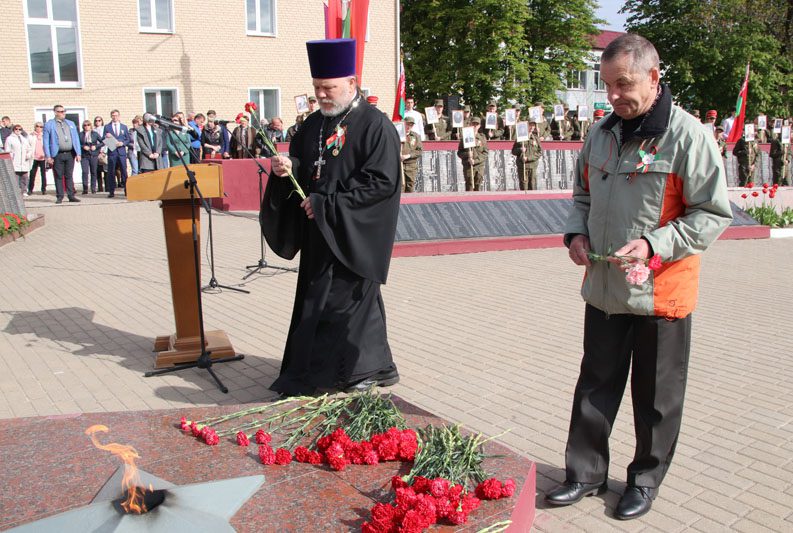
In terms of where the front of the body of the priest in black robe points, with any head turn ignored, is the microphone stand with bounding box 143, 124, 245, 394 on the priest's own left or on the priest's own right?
on the priest's own right

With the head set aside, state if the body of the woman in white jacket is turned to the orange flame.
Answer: yes

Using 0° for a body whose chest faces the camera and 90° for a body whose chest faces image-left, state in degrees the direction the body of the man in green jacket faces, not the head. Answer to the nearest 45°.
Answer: approximately 45°

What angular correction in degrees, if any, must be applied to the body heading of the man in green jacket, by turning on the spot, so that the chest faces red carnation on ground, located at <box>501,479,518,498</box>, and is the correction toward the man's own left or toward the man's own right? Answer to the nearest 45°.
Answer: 0° — they already face it

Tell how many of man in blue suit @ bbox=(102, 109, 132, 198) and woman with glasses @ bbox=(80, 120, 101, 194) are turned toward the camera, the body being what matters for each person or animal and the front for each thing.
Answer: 2

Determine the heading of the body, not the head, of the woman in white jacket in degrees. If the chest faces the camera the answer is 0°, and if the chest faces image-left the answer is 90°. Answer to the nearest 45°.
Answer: approximately 0°

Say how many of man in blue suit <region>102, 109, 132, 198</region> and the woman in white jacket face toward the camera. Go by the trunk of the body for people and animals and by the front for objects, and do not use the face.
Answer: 2
